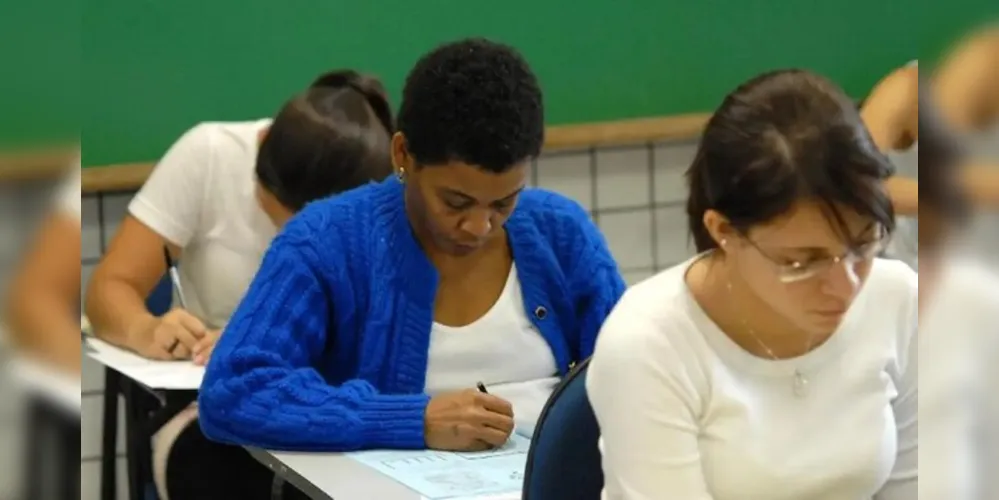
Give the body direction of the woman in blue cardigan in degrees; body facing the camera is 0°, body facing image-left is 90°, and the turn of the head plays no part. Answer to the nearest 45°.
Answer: approximately 315°

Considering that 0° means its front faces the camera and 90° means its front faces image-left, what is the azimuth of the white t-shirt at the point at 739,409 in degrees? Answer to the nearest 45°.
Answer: approximately 315°
